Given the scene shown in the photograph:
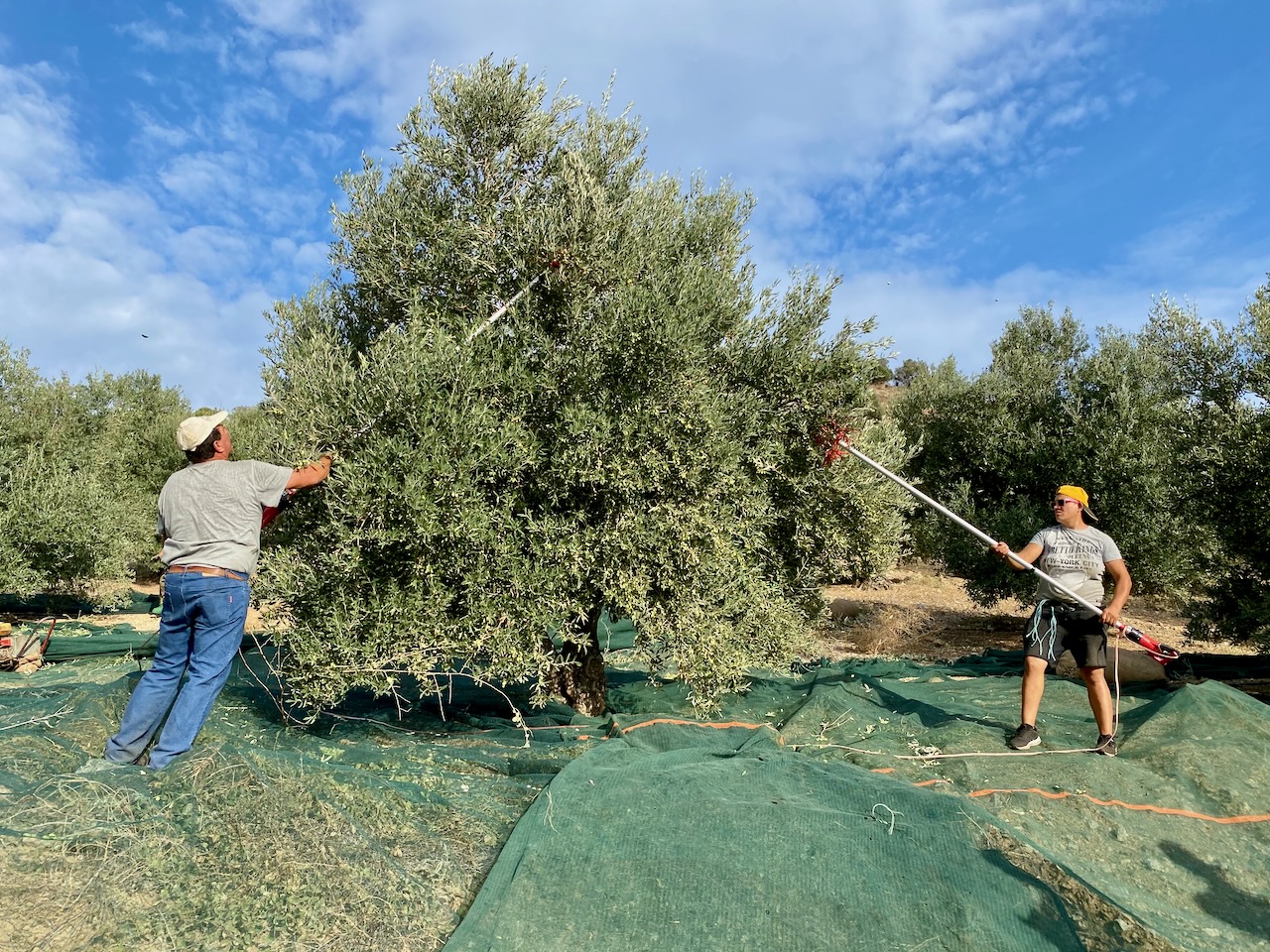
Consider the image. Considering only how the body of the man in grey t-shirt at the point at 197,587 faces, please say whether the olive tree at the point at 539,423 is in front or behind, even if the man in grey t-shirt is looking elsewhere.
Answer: in front

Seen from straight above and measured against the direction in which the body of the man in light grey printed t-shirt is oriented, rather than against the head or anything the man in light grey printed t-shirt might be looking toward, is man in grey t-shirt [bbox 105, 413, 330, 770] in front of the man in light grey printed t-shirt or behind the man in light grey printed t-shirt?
in front

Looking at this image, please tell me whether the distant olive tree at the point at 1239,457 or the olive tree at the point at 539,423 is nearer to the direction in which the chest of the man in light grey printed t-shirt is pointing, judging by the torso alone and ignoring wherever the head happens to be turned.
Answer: the olive tree

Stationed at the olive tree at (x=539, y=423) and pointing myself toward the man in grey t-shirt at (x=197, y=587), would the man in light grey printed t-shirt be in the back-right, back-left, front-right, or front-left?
back-left

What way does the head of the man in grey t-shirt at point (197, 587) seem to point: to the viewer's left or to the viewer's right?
to the viewer's right

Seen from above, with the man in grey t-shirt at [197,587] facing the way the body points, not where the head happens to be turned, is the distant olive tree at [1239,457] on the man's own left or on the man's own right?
on the man's own right

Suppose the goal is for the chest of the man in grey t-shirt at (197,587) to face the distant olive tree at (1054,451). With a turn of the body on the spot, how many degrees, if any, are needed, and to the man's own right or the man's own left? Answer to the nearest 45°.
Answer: approximately 45° to the man's own right

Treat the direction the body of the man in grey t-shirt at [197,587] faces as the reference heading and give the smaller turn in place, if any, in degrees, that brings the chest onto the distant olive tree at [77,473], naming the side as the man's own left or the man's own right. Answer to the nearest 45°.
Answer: approximately 45° to the man's own left

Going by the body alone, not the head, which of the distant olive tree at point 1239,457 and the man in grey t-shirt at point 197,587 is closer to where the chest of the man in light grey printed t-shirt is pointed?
the man in grey t-shirt

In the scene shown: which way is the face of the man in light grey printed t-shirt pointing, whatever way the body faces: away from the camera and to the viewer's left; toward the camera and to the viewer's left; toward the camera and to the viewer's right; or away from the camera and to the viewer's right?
toward the camera and to the viewer's left

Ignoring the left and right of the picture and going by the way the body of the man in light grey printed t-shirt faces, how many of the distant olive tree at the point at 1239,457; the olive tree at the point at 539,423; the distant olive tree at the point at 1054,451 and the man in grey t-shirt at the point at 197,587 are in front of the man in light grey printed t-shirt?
2

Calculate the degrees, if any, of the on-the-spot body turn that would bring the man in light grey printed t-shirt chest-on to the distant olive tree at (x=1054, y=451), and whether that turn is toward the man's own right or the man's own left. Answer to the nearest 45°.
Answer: approximately 135° to the man's own right
